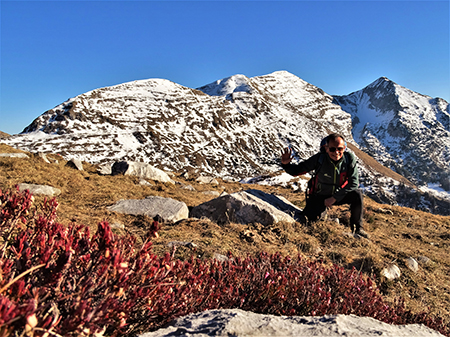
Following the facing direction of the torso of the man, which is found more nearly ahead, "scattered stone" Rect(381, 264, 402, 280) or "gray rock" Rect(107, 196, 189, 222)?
the scattered stone

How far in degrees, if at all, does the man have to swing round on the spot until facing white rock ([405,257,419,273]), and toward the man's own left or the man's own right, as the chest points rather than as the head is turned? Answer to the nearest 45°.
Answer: approximately 45° to the man's own left

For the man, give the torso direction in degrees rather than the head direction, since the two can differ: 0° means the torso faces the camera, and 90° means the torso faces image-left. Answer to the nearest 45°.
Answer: approximately 0°

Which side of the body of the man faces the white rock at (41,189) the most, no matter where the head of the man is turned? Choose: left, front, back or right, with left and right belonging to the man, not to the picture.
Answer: right

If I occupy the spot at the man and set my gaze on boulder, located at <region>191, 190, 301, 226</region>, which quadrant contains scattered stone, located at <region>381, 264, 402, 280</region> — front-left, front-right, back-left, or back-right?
back-left

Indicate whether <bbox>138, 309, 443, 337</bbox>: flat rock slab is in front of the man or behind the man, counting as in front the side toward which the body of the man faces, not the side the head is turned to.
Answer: in front

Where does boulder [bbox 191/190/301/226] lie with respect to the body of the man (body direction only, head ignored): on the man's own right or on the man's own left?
on the man's own right

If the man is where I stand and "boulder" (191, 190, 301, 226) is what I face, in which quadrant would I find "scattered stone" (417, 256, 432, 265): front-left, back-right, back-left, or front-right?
back-left

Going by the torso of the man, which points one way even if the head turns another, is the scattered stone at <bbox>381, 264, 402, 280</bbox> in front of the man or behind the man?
in front

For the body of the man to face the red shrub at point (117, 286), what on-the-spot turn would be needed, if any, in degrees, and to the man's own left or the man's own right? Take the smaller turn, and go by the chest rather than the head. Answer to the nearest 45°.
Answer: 0° — they already face it

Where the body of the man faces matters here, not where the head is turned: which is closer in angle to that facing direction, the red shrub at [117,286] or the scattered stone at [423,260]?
the red shrub
